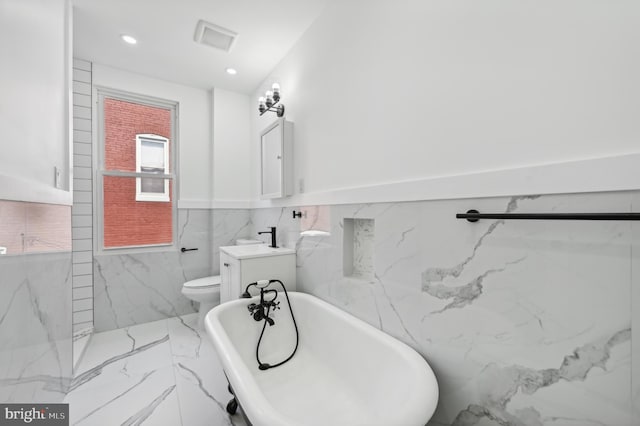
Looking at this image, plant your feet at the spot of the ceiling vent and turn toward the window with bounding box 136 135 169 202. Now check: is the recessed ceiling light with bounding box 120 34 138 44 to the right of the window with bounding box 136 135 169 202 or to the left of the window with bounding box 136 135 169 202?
left

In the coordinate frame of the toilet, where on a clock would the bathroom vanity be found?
The bathroom vanity is roughly at 8 o'clock from the toilet.

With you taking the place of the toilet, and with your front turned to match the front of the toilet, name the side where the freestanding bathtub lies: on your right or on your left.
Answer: on your left

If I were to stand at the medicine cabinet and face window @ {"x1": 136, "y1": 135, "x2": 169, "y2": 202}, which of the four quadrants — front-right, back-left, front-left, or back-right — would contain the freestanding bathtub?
back-left
